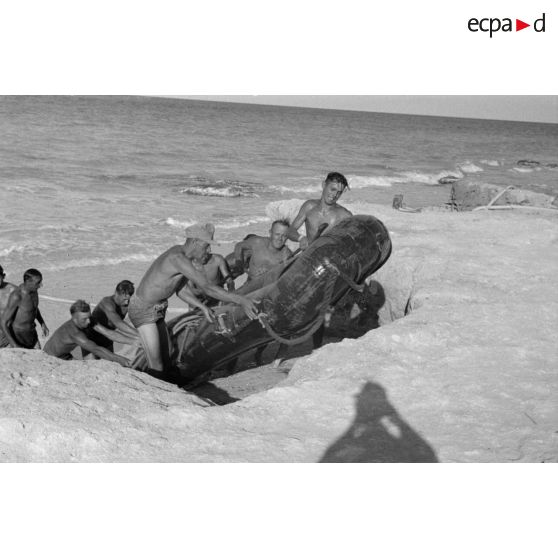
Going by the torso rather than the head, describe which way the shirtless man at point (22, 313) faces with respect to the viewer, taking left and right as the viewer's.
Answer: facing the viewer and to the right of the viewer

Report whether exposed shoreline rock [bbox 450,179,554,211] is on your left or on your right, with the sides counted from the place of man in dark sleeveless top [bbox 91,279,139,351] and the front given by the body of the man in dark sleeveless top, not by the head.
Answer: on your left

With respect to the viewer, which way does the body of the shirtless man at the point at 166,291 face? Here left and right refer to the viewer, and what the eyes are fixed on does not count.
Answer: facing to the right of the viewer

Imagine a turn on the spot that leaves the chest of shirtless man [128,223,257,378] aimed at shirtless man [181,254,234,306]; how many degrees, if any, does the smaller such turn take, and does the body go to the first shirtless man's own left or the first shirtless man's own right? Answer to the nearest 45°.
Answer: approximately 90° to the first shirtless man's own left

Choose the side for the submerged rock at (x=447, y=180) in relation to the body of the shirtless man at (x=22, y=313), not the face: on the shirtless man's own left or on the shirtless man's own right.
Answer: on the shirtless man's own left

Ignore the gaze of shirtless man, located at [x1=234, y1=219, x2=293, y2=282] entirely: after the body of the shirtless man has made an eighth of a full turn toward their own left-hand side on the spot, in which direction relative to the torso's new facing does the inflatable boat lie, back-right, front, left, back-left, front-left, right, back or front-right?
right

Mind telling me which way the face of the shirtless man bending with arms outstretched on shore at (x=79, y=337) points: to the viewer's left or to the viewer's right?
to the viewer's right
